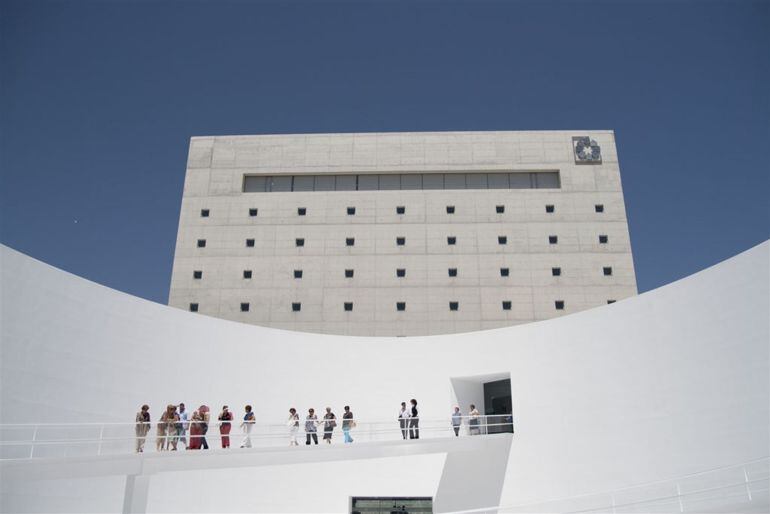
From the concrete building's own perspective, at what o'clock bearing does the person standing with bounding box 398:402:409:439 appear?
The person standing is roughly at 12 o'clock from the concrete building.

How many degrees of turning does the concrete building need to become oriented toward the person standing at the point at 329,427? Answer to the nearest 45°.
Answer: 0° — it already faces them

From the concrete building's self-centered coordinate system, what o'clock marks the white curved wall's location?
The white curved wall is roughly at 12 o'clock from the concrete building.

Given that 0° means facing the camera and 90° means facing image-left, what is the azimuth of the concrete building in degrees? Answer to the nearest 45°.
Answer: approximately 0°
